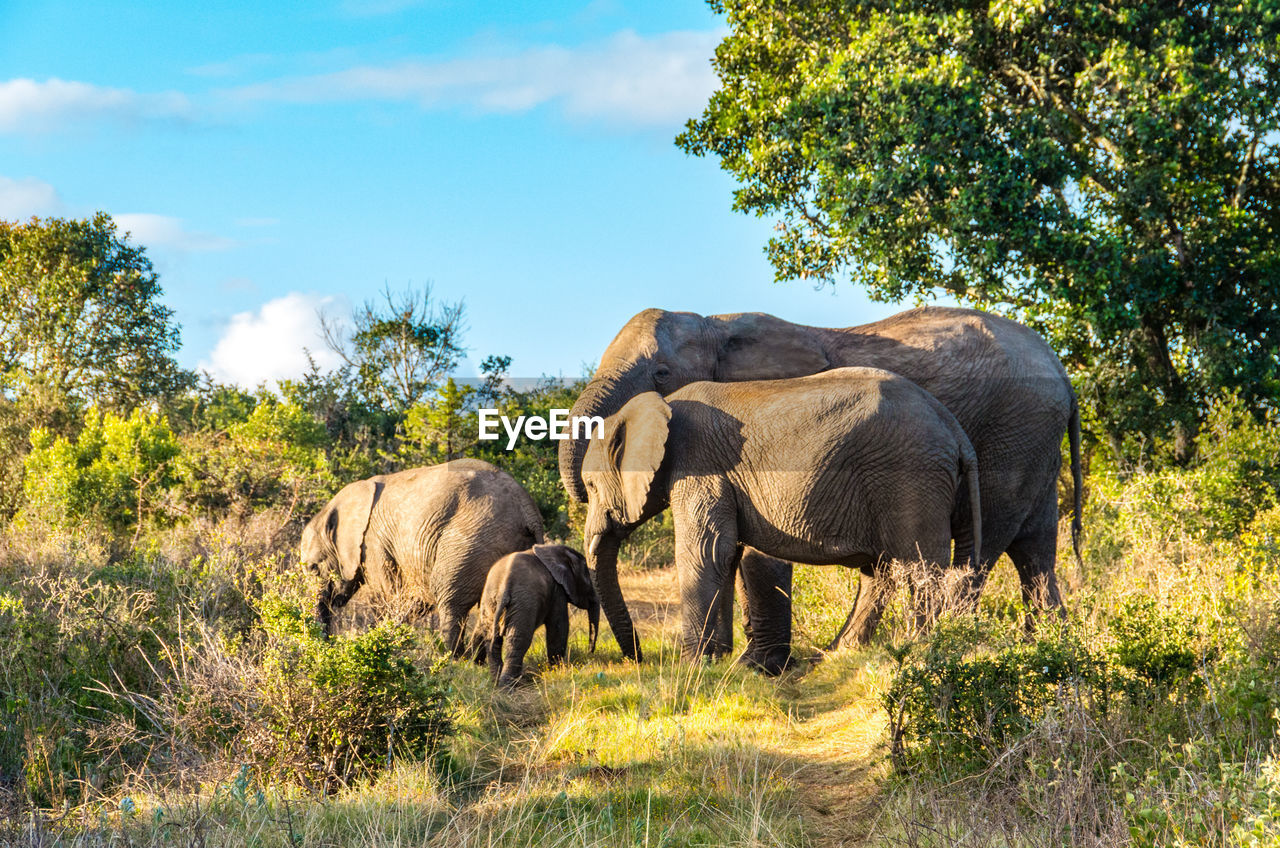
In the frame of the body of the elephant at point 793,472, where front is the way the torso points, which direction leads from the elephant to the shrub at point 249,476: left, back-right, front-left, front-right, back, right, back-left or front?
front-right

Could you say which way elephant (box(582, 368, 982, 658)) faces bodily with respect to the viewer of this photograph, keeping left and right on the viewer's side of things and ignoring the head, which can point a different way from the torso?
facing to the left of the viewer

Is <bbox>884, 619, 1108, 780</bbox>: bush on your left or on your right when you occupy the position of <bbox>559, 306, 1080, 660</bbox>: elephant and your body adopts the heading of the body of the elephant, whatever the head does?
on your left

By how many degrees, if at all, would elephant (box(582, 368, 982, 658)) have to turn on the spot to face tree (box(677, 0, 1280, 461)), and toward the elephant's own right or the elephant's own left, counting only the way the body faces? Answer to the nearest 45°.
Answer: approximately 135° to the elephant's own right

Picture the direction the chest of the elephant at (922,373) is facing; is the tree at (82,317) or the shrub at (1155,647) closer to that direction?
the tree

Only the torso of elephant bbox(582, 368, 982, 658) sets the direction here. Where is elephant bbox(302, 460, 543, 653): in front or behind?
in front

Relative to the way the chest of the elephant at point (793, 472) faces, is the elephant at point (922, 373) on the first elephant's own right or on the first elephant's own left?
on the first elephant's own right

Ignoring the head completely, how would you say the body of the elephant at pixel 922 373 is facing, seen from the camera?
to the viewer's left

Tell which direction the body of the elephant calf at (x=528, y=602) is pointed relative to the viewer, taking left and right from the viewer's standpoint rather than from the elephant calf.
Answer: facing away from the viewer and to the right of the viewer
